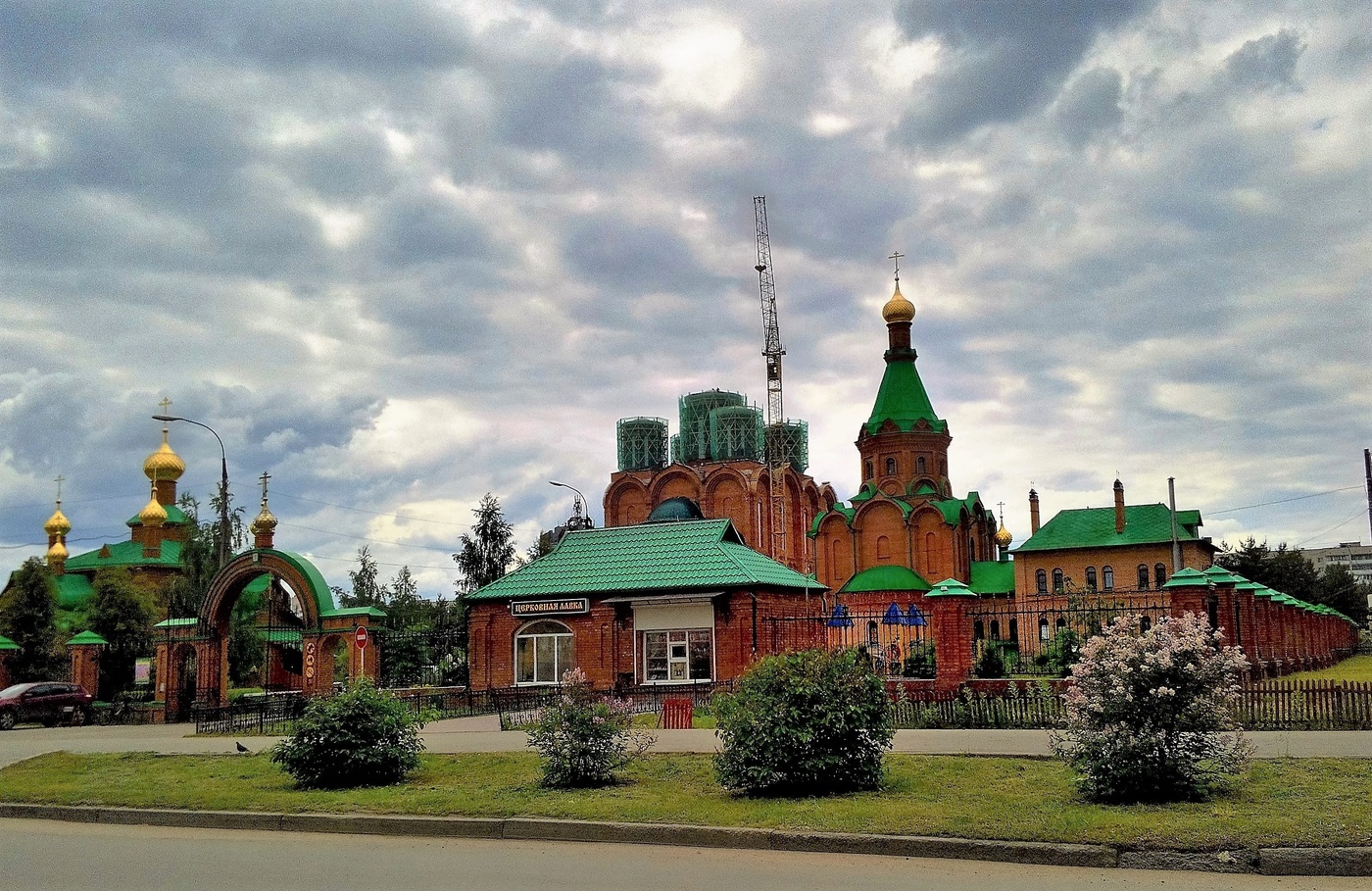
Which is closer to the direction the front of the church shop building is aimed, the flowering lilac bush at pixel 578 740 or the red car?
the flowering lilac bush

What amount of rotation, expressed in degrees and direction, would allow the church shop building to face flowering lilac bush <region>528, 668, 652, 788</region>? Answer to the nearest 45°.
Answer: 0° — it already faces it

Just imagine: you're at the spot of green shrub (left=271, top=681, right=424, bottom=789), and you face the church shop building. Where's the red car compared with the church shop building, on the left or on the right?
left

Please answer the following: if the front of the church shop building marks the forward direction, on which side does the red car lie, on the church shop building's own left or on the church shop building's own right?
on the church shop building's own right

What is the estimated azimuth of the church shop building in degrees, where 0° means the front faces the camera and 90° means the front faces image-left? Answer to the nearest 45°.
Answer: approximately 0°

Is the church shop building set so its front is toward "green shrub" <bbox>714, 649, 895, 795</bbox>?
yes

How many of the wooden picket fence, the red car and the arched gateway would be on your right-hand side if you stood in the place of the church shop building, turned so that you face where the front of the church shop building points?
2

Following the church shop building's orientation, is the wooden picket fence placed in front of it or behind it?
in front

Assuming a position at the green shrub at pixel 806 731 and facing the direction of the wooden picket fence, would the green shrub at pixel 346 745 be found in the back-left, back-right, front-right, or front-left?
back-left

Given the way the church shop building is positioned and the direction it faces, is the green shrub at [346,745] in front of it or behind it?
in front
